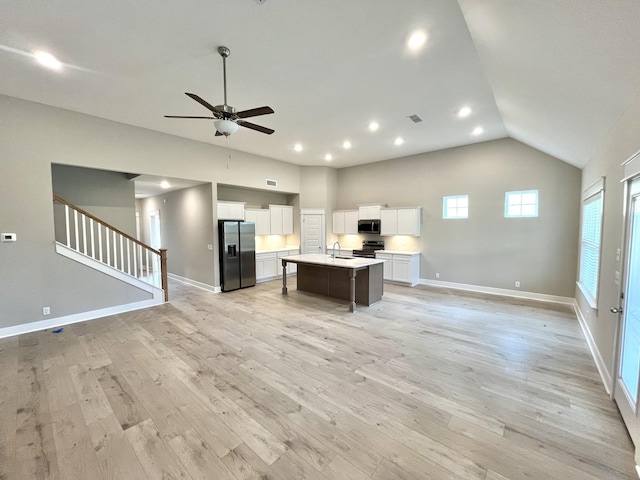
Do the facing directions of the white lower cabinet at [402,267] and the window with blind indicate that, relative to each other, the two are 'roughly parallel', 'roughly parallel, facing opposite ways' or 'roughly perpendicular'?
roughly perpendicular

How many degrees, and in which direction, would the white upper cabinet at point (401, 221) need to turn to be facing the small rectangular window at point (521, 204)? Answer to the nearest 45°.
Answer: approximately 135° to its left

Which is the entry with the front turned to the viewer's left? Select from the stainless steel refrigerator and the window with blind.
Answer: the window with blind

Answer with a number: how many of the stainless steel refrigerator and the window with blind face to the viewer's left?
1

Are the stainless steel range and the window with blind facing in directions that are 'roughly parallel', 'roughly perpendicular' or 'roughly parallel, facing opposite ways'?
roughly perpendicular

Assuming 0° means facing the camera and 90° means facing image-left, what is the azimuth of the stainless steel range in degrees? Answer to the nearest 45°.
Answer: approximately 45°

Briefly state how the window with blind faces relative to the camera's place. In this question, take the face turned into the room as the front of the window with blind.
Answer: facing to the left of the viewer
